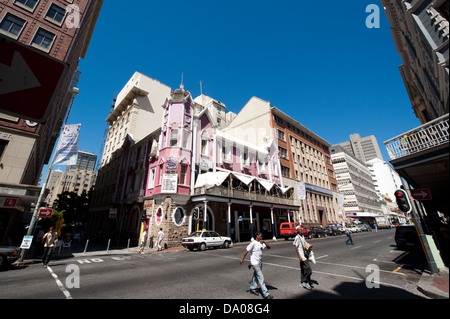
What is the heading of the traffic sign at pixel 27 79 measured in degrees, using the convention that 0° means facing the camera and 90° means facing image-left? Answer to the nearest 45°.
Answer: approximately 0°

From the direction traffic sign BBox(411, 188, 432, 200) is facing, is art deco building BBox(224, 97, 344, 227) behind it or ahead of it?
behind

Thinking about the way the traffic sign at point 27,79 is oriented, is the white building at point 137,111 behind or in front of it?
behind

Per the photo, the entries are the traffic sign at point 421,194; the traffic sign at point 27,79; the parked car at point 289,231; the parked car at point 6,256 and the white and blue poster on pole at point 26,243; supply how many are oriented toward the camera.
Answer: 3

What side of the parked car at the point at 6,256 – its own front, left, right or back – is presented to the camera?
right

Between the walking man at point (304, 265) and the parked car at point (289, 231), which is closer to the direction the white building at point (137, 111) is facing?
the walking man
